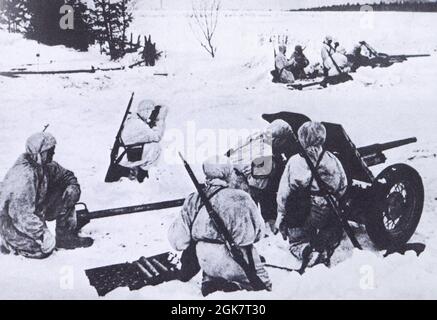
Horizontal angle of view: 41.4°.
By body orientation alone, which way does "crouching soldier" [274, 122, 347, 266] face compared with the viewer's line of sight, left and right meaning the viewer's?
facing away from the viewer

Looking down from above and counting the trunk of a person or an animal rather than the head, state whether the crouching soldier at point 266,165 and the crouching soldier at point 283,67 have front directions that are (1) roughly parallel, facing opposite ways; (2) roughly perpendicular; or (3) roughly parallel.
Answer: roughly parallel

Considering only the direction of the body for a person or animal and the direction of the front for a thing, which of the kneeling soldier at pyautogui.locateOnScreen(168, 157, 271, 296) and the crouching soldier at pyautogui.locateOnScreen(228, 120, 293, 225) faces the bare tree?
the kneeling soldier

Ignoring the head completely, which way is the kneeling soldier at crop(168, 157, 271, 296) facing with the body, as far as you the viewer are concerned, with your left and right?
facing away from the viewer

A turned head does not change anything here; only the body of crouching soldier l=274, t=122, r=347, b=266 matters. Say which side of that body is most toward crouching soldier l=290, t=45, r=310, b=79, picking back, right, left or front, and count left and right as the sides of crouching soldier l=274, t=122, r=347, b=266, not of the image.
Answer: front

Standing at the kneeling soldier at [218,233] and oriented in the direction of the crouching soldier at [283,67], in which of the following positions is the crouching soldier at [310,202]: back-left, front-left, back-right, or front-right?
front-right

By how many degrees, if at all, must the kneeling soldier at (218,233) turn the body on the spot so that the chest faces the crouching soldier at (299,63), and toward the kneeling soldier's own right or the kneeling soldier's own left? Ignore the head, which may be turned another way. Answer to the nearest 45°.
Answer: approximately 45° to the kneeling soldier's own right

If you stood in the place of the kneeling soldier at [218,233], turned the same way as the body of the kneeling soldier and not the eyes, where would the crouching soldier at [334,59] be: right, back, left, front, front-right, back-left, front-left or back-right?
front-right

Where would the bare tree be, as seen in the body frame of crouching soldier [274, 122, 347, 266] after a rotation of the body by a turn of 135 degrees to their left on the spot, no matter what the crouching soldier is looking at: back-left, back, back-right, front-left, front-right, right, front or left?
right

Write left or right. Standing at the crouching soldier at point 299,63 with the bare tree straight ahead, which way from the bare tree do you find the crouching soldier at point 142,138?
left
